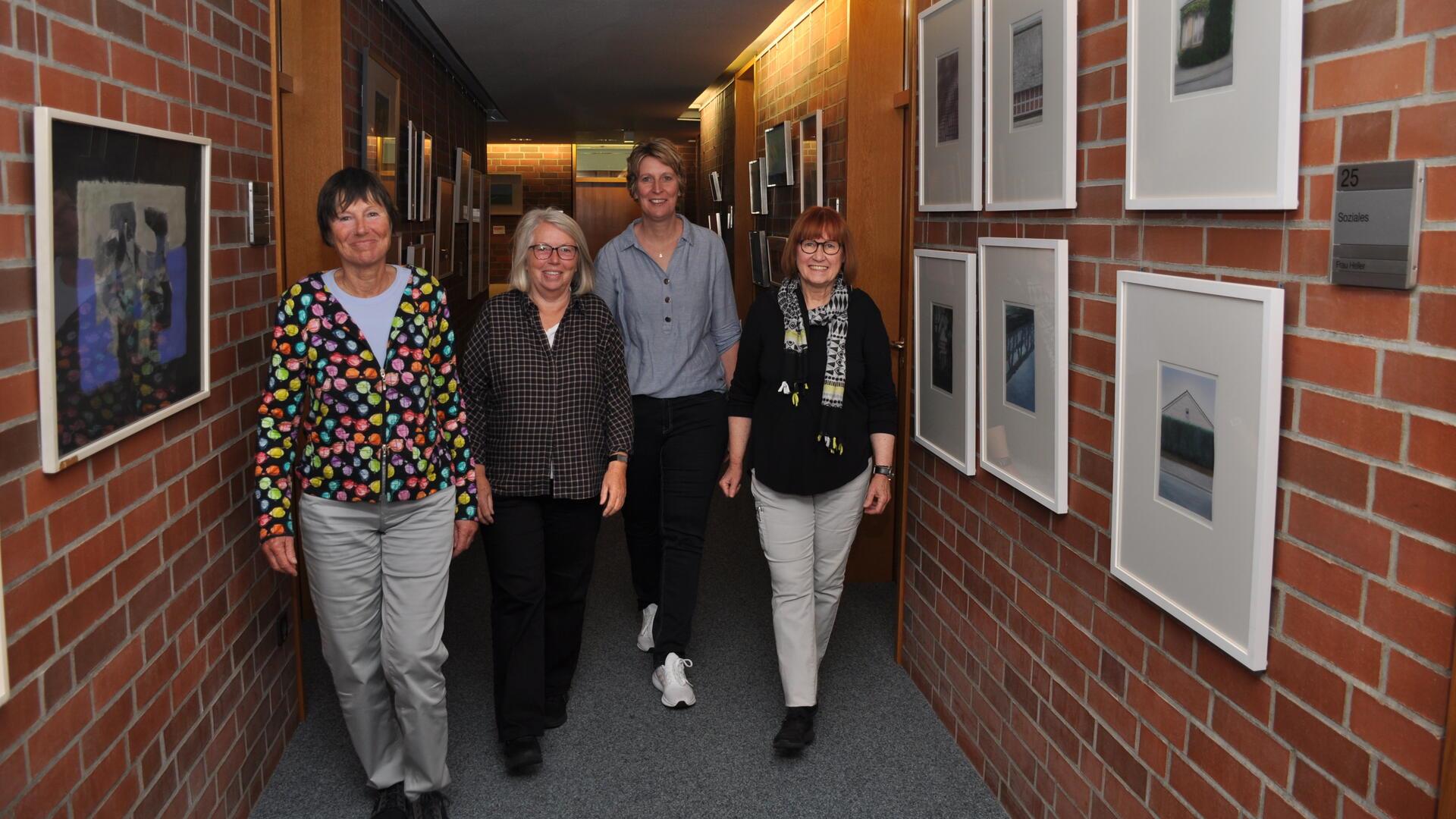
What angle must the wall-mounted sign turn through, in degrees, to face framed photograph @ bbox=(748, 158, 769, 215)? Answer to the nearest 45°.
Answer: approximately 90° to its right

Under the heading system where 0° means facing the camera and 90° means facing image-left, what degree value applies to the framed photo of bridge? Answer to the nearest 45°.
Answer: approximately 45°

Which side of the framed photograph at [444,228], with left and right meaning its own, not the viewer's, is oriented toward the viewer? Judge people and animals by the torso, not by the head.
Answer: right

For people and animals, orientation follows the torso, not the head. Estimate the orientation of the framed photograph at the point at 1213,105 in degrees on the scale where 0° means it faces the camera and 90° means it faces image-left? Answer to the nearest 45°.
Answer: approximately 45°

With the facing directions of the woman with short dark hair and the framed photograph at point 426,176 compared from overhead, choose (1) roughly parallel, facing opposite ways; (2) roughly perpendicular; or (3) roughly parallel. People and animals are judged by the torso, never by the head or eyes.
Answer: roughly perpendicular

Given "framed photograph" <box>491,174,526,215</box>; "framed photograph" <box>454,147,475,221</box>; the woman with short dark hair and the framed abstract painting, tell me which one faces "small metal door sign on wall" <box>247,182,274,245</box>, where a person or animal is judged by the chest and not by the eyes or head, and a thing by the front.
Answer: "framed photograph" <box>491,174,526,215</box>

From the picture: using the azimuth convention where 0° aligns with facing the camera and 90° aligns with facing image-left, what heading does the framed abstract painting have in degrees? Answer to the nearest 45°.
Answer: approximately 315°
